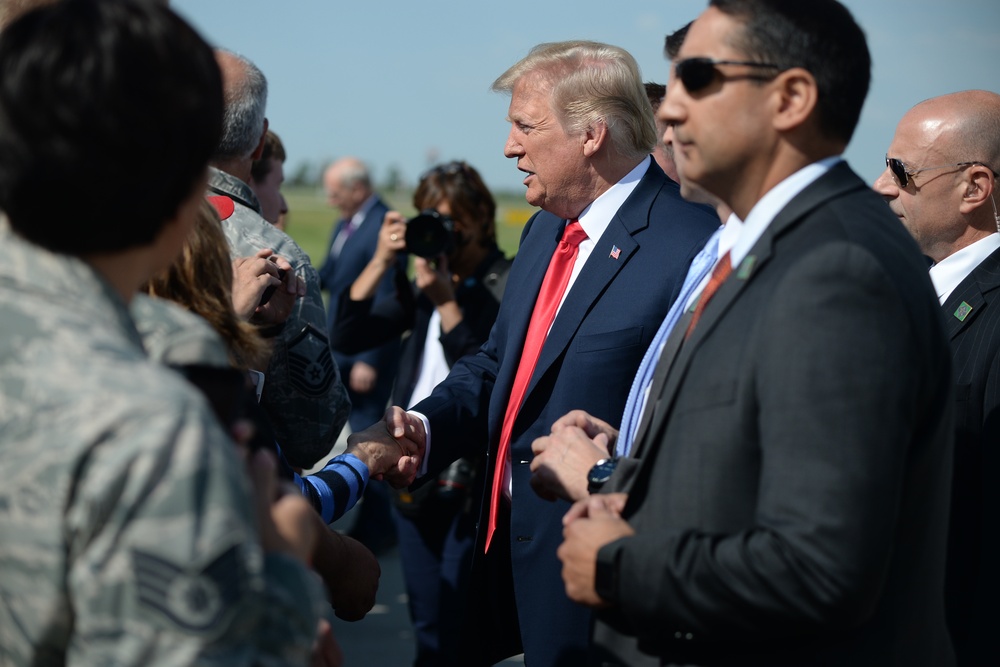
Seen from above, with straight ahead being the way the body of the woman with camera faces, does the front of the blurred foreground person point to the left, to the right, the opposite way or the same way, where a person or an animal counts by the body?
the opposite way

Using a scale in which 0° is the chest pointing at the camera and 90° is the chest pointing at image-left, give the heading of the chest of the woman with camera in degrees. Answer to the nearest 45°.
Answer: approximately 45°

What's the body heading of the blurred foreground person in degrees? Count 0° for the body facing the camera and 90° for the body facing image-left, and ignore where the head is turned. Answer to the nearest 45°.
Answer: approximately 225°

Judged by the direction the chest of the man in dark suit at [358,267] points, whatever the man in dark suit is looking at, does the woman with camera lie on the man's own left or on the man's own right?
on the man's own left

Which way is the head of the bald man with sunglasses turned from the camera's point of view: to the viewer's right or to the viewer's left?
to the viewer's left

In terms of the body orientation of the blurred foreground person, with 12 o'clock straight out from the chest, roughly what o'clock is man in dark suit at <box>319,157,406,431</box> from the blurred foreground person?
The man in dark suit is roughly at 11 o'clock from the blurred foreground person.

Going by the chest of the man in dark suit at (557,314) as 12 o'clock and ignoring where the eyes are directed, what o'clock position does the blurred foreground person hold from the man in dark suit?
The blurred foreground person is roughly at 11 o'clock from the man in dark suit.

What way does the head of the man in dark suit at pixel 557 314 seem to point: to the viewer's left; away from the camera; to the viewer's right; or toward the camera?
to the viewer's left

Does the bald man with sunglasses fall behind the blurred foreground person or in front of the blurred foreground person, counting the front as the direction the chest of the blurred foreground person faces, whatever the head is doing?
in front

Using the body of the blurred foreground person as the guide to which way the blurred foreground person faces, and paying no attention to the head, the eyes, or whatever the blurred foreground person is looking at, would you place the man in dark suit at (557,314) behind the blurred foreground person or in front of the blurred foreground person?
in front
